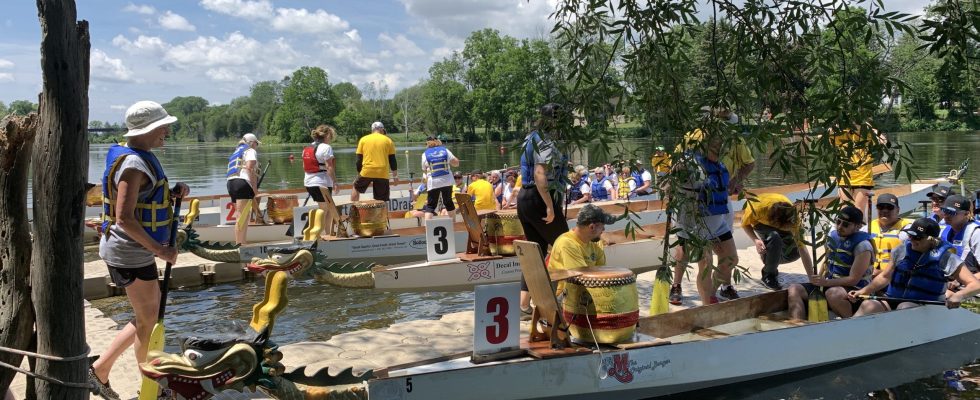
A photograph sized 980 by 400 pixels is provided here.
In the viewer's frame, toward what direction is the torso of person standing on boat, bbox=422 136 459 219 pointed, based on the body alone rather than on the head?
away from the camera

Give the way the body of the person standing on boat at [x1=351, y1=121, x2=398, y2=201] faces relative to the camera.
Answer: away from the camera

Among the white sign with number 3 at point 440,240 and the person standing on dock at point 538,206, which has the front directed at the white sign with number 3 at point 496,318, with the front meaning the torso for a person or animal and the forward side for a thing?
the white sign with number 3 at point 440,240

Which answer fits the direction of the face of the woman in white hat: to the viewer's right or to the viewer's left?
to the viewer's right
